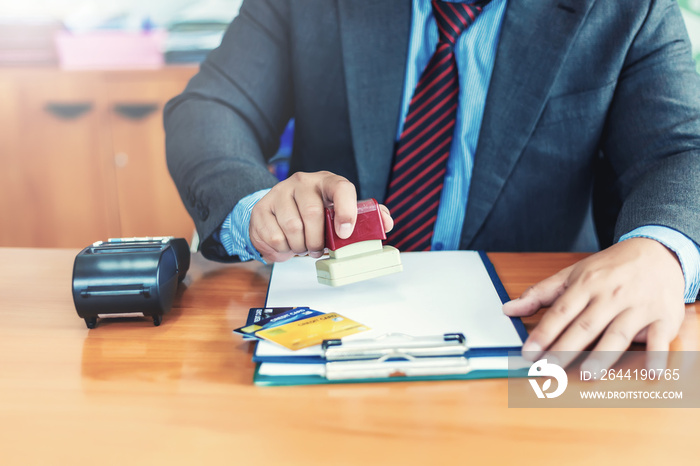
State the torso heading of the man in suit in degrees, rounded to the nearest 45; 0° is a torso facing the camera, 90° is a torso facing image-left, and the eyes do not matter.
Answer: approximately 0°

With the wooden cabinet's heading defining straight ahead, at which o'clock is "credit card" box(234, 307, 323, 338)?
The credit card is roughly at 12 o'clock from the wooden cabinet.

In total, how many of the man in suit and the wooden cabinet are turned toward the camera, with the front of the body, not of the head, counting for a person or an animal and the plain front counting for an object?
2

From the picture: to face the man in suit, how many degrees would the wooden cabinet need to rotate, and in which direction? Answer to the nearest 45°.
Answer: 0° — it already faces them

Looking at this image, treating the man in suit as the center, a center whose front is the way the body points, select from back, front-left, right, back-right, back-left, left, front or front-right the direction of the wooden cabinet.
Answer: back-right

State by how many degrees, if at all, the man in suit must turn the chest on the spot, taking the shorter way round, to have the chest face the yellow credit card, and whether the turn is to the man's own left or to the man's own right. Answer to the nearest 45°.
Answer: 0° — they already face it
